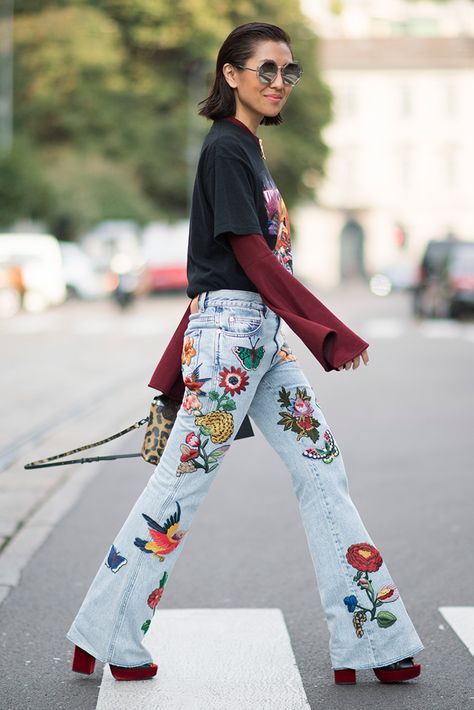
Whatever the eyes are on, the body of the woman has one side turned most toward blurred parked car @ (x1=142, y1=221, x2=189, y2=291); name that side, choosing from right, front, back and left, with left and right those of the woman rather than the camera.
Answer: left

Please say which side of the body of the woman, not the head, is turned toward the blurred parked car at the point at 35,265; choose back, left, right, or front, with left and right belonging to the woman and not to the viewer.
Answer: left

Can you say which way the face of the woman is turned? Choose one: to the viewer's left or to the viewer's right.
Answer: to the viewer's right

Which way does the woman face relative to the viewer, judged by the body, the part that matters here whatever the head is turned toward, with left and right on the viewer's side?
facing to the right of the viewer

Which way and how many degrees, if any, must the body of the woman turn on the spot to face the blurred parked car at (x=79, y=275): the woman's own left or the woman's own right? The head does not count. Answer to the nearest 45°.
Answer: approximately 90° to the woman's own left

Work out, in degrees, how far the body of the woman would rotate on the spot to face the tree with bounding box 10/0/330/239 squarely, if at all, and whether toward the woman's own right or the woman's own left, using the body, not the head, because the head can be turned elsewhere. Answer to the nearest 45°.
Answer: approximately 90° to the woman's own left

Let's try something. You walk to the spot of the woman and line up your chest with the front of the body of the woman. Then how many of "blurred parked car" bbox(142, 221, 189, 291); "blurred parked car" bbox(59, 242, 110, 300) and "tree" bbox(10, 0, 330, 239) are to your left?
3

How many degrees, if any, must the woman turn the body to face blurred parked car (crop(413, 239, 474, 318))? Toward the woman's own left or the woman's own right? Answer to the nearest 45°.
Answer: approximately 90° to the woman's own left
